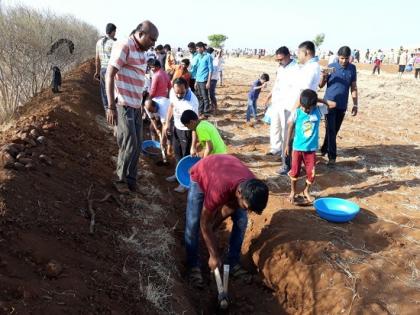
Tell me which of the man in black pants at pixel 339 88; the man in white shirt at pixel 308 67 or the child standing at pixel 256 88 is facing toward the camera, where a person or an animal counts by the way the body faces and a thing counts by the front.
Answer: the man in black pants

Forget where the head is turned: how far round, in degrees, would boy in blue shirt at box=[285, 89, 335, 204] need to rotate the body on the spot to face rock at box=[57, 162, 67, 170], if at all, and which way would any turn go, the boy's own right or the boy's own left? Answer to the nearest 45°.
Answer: approximately 90° to the boy's own right

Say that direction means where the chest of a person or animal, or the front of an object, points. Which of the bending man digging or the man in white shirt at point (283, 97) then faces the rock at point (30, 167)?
the man in white shirt

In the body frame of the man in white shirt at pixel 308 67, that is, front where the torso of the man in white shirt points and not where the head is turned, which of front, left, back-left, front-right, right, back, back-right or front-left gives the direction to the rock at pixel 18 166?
front-left

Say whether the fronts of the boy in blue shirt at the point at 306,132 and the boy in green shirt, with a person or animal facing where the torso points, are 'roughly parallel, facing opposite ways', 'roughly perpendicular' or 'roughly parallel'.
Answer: roughly perpendicular

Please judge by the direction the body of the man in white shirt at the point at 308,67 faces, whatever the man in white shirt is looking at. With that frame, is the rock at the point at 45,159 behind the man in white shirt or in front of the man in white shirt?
in front

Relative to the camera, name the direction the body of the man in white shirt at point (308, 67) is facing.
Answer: to the viewer's left

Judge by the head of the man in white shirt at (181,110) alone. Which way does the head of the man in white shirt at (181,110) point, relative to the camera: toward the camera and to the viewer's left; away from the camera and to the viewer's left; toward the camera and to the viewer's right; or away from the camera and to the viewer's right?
toward the camera and to the viewer's left
